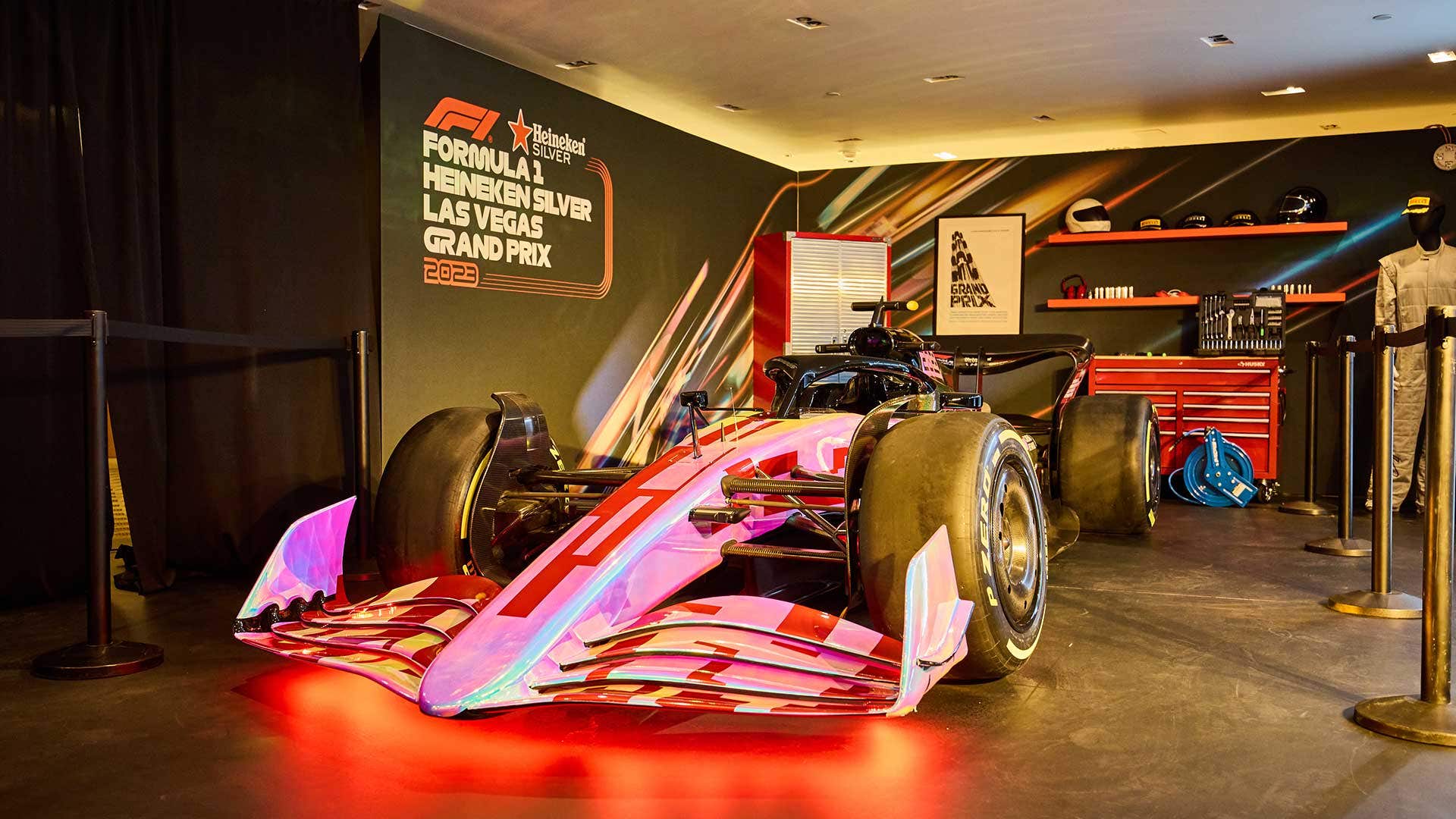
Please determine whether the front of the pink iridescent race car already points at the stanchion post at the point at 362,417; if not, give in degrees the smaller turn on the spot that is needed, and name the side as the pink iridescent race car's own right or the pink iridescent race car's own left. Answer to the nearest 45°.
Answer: approximately 90° to the pink iridescent race car's own right

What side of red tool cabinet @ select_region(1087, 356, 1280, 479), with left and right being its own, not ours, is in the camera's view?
front

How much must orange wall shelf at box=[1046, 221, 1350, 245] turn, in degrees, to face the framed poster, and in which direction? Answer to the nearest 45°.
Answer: approximately 90° to its right

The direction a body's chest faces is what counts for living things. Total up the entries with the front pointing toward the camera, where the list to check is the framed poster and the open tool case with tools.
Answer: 2

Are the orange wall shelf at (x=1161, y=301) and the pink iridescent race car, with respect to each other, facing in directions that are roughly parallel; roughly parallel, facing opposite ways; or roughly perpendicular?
roughly parallel

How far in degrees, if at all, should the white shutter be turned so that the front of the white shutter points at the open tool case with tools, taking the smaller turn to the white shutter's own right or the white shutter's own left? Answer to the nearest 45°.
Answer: approximately 45° to the white shutter's own left

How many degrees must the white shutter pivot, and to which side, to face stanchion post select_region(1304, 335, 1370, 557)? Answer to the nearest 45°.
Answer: approximately 45° to its left

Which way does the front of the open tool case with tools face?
toward the camera

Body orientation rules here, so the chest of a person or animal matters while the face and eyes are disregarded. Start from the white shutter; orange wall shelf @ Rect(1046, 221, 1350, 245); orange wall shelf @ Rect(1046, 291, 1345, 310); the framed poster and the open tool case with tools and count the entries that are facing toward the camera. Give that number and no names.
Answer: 5

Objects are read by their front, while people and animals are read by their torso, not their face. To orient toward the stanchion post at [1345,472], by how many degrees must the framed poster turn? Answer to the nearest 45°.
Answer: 0° — it already faces it

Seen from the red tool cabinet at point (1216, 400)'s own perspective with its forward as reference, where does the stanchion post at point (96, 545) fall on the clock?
The stanchion post is roughly at 1 o'clock from the red tool cabinet.

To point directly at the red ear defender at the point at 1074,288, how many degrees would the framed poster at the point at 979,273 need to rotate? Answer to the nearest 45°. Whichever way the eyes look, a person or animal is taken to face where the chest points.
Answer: approximately 90° to its left

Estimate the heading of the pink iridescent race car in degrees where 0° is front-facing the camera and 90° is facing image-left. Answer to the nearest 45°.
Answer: approximately 45°

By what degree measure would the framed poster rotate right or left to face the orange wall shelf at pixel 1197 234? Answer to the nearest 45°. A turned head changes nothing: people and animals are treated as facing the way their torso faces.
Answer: approximately 90° to its left

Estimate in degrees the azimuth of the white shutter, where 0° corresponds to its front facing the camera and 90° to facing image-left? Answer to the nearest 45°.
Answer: approximately 0°
